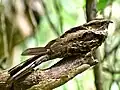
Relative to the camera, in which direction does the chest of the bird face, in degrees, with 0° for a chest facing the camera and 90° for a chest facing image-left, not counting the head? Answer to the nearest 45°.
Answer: approximately 270°
